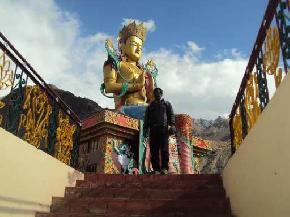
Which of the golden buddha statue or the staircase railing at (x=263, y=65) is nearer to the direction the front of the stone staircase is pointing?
the staircase railing

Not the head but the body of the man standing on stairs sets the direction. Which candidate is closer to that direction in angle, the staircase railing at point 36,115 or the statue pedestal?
the staircase railing

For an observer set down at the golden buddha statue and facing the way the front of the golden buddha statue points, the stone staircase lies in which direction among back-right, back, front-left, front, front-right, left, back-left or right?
front-right

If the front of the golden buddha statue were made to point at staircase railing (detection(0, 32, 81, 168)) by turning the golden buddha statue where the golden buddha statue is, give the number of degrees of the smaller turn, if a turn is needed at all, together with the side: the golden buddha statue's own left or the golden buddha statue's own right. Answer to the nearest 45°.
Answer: approximately 45° to the golden buddha statue's own right

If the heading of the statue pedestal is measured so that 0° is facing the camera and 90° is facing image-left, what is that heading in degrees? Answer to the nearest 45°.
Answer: approximately 315°

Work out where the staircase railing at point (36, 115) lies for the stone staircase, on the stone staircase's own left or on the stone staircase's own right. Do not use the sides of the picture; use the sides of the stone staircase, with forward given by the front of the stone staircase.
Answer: on the stone staircase's own right

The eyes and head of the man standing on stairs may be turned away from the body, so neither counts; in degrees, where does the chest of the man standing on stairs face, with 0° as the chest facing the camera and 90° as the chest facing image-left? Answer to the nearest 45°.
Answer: approximately 0°

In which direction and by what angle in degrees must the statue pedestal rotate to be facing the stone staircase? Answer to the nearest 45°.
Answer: approximately 45° to its right

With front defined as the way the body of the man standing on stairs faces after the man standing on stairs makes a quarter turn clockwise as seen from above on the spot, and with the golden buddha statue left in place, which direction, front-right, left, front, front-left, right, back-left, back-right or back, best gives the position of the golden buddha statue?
right
